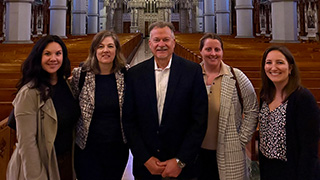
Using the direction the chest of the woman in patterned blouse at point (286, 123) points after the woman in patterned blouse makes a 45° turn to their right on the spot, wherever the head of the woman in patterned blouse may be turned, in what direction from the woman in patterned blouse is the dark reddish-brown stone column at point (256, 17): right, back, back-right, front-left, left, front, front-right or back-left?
right

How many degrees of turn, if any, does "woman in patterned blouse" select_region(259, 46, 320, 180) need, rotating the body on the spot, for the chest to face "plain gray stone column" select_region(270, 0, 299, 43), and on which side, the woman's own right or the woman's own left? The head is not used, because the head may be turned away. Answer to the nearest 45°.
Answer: approximately 135° to the woman's own right

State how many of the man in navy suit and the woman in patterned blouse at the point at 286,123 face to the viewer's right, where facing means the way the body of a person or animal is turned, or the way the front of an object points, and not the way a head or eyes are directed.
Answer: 0

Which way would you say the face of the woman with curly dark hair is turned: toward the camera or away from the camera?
toward the camera

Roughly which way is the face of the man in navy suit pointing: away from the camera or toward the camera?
toward the camera

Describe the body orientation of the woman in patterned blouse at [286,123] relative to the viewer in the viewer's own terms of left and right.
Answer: facing the viewer and to the left of the viewer

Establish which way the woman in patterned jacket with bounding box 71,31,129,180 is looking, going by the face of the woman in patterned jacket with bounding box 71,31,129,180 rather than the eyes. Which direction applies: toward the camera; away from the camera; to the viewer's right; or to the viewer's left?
toward the camera

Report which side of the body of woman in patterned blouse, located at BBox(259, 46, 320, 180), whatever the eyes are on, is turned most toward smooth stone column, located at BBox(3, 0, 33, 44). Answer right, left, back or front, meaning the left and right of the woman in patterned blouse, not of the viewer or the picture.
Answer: right

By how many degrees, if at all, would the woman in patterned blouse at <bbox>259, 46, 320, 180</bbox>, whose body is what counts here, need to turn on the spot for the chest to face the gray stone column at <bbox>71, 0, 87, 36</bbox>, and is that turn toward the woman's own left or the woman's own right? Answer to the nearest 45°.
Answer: approximately 90° to the woman's own right

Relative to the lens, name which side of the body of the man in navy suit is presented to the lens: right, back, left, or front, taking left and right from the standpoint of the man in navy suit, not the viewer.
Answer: front

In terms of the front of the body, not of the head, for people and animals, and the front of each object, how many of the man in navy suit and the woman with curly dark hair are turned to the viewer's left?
0

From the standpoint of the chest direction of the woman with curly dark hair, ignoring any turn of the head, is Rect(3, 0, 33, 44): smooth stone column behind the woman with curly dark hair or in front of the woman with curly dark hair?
behind

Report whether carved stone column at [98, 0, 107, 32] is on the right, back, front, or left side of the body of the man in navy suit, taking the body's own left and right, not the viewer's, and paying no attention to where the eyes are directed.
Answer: back

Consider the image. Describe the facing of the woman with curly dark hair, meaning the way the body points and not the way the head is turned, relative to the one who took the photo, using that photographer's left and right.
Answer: facing the viewer and to the right of the viewer

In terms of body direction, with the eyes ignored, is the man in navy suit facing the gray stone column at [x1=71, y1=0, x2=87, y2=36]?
no
